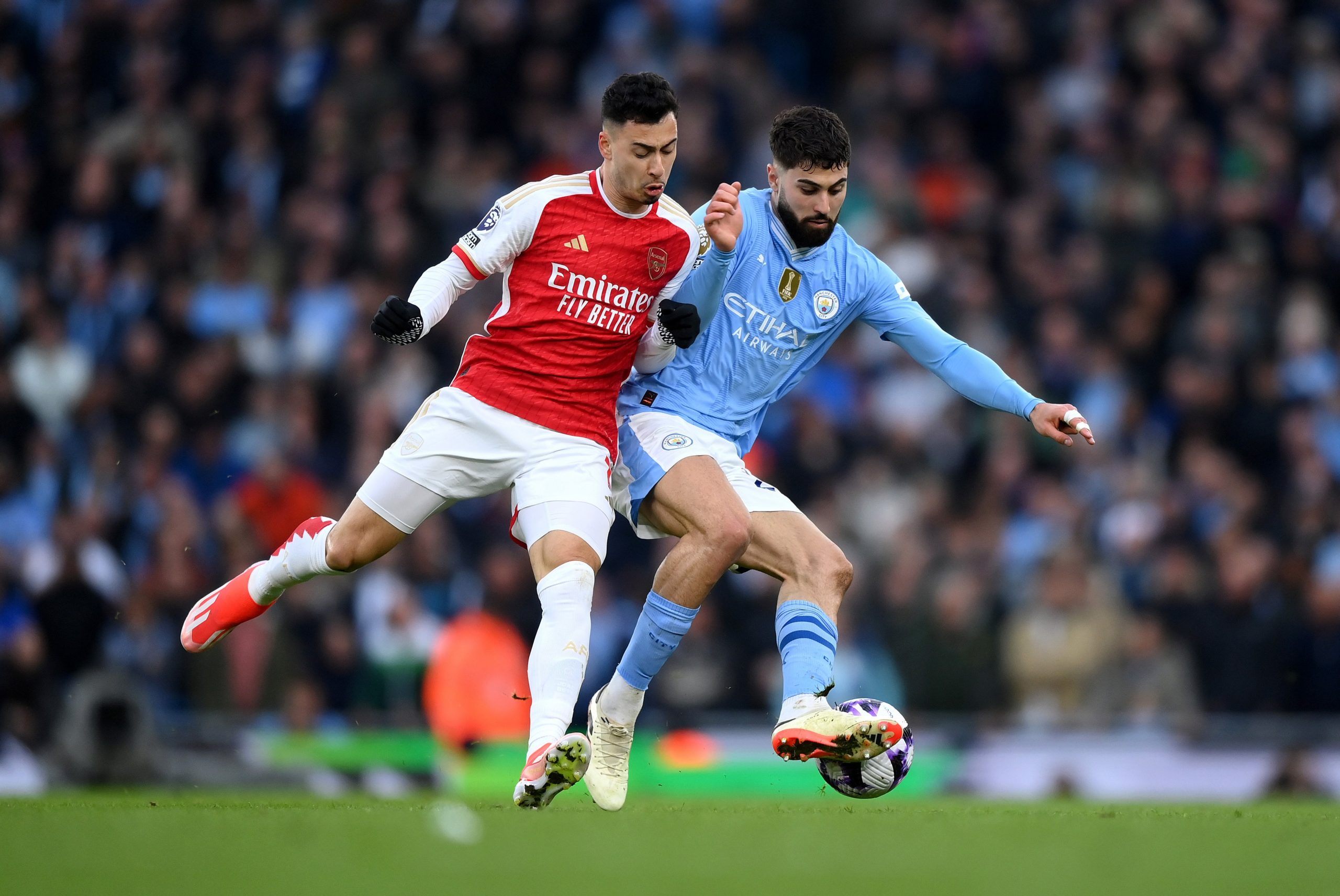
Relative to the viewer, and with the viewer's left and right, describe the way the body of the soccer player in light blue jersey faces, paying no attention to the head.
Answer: facing the viewer and to the right of the viewer

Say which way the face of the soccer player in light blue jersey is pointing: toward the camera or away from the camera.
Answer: toward the camera

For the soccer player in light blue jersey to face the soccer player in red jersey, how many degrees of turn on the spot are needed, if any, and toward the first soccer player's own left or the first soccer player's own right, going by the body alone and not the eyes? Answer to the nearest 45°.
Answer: approximately 90° to the first soccer player's own right
